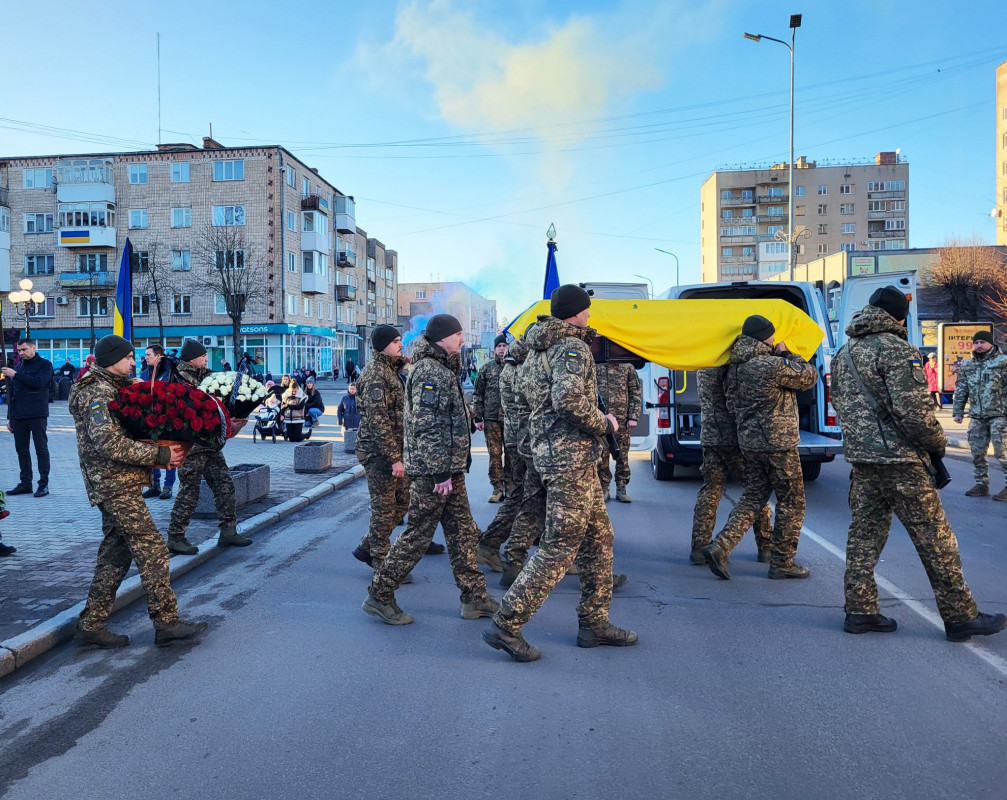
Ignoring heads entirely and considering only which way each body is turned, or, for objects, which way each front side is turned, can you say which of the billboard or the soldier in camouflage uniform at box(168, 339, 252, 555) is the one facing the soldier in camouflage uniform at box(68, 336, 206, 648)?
the billboard

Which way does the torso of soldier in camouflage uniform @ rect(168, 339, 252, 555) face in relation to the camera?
to the viewer's right

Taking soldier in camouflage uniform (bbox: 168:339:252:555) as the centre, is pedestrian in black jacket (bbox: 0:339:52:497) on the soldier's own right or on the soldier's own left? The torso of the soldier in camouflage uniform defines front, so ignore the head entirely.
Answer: on the soldier's own left

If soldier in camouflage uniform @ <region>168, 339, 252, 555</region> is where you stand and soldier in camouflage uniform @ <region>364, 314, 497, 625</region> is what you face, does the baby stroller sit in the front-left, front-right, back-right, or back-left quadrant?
back-left

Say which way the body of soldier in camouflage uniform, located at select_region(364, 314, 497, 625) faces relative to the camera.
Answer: to the viewer's right

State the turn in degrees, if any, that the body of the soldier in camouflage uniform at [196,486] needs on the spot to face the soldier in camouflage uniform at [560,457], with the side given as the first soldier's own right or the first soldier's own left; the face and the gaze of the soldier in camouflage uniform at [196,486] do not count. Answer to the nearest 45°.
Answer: approximately 45° to the first soldier's own right

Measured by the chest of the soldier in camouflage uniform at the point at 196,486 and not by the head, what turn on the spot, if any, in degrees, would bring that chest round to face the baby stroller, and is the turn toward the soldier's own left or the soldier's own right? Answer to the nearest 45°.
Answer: approximately 90° to the soldier's own left

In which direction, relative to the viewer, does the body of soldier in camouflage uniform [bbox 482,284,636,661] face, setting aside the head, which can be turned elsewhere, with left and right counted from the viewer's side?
facing to the right of the viewer

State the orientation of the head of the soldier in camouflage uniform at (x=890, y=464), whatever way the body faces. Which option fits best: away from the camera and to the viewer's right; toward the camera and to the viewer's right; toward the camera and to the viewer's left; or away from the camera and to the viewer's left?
away from the camera and to the viewer's right

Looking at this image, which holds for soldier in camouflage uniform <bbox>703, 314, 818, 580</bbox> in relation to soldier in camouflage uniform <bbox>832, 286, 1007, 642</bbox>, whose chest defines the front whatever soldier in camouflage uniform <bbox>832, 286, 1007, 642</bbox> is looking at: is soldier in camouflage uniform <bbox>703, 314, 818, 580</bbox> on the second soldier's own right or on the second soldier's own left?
on the second soldier's own left

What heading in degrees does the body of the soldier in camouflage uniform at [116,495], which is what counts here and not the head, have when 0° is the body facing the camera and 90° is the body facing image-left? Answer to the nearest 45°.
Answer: approximately 270°

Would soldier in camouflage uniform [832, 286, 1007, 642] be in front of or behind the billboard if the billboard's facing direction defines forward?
in front

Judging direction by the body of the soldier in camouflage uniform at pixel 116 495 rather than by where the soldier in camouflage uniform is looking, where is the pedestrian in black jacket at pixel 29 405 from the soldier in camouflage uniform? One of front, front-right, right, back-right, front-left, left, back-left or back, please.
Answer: left

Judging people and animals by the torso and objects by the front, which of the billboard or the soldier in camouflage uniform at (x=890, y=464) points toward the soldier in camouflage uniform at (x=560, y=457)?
the billboard

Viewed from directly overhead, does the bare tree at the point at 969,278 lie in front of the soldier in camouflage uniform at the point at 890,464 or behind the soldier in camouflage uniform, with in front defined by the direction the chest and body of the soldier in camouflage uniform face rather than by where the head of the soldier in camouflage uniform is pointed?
in front
